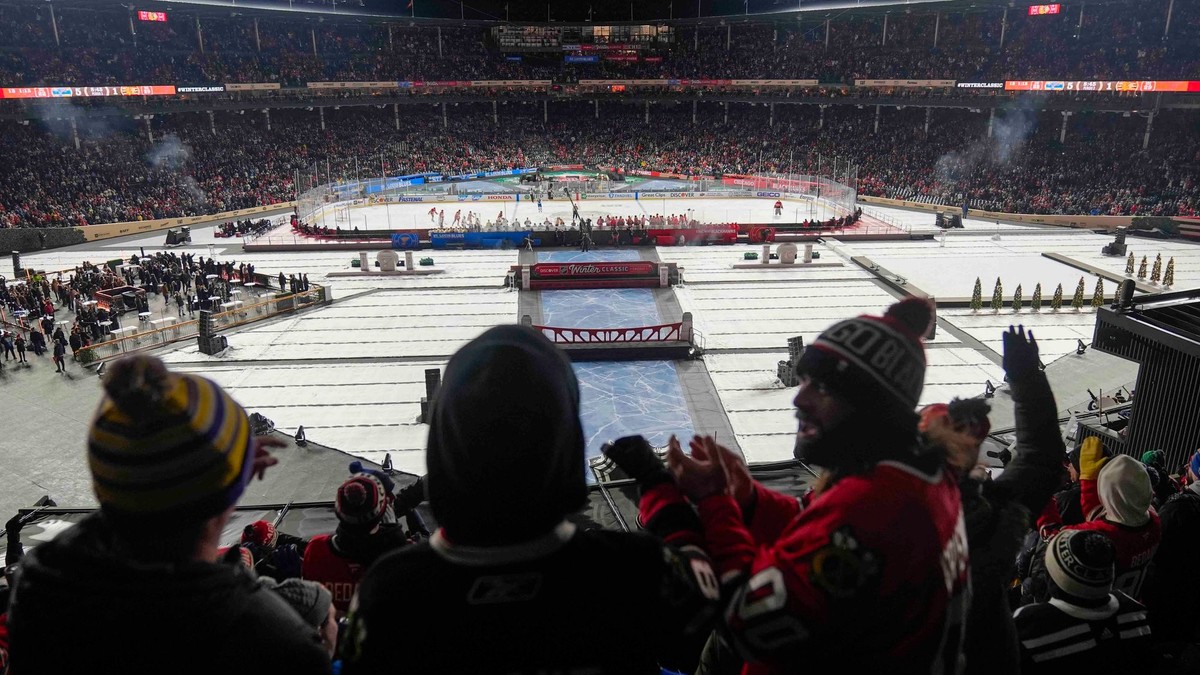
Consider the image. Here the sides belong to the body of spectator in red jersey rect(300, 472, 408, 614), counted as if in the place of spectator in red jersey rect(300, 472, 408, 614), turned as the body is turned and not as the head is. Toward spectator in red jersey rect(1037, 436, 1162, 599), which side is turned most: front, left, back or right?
right

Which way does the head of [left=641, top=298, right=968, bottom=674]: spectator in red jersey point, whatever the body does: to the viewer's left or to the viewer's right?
to the viewer's left

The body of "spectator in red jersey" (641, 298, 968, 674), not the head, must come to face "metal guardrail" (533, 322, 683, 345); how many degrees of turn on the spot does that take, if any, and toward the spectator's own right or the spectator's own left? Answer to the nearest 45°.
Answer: approximately 90° to the spectator's own right

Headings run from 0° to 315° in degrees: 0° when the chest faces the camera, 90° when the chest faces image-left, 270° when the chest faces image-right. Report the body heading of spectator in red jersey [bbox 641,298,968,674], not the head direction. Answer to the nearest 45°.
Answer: approximately 90°

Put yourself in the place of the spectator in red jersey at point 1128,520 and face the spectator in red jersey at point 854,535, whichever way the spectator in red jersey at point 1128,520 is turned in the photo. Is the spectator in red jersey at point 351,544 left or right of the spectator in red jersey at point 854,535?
right

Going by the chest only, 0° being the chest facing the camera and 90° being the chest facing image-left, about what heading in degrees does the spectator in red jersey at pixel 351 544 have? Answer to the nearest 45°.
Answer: approximately 180°

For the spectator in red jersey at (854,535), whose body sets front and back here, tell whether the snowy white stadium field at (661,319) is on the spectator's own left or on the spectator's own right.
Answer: on the spectator's own right

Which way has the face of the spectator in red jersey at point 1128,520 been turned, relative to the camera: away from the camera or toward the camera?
away from the camera

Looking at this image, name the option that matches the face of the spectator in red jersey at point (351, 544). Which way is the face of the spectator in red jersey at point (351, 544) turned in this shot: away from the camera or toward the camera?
away from the camera

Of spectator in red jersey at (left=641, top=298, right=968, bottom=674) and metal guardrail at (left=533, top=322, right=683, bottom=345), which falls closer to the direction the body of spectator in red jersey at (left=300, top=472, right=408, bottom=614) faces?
the metal guardrail

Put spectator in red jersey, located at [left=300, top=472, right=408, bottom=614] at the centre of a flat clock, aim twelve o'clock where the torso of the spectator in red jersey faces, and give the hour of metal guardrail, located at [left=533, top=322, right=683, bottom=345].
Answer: The metal guardrail is roughly at 1 o'clock from the spectator in red jersey.

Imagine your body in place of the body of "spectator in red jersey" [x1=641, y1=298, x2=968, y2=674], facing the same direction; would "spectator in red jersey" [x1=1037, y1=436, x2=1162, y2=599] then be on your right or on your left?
on your right
